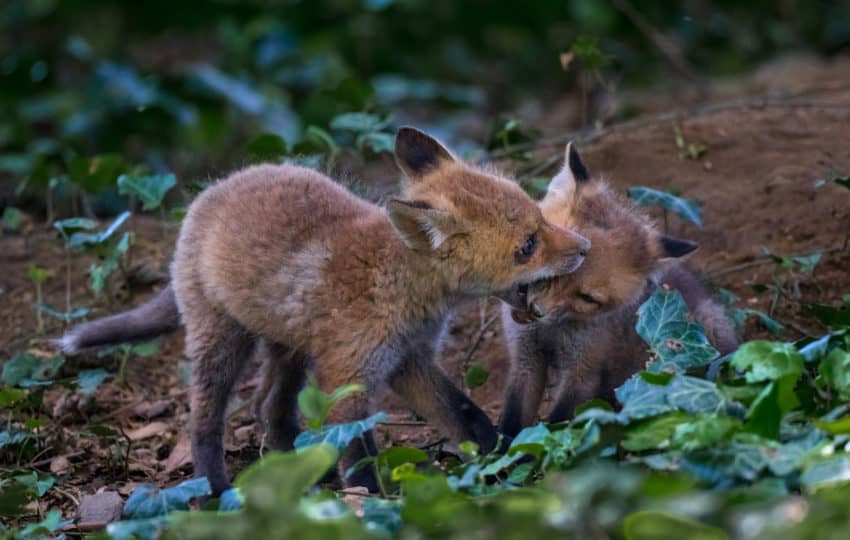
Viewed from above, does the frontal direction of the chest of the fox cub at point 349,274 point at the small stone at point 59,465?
no

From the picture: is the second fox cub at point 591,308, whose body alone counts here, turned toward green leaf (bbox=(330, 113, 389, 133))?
no

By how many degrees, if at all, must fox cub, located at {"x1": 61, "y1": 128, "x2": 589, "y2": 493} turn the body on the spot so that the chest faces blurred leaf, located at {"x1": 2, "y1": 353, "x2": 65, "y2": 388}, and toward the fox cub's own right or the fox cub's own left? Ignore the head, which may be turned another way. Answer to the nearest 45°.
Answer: approximately 135° to the fox cub's own left

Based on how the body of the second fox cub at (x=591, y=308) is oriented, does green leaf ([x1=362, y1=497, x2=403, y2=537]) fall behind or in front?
in front

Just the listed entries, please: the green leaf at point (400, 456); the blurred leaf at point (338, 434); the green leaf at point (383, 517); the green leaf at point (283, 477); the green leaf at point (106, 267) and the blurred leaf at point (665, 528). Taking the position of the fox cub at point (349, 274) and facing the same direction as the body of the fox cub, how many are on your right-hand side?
5

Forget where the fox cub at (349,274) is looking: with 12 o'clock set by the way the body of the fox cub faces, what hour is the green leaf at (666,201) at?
The green leaf is roughly at 11 o'clock from the fox cub.

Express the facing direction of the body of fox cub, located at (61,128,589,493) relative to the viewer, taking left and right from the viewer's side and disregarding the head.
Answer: facing to the right of the viewer

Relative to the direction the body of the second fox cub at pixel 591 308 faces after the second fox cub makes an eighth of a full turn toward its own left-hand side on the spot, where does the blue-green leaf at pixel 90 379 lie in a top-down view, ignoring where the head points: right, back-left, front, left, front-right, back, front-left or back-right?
right

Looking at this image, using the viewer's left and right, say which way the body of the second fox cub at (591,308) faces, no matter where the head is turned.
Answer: facing the viewer and to the left of the viewer

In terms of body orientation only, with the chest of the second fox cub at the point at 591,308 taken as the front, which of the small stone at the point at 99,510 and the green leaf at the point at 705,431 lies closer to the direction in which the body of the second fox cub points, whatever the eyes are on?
the small stone

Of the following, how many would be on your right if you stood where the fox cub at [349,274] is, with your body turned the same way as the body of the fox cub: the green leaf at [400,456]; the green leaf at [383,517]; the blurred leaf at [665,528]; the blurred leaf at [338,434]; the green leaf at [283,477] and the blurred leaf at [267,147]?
5

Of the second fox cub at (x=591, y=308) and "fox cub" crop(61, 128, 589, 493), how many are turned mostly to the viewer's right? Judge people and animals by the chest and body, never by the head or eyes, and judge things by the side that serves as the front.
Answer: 1

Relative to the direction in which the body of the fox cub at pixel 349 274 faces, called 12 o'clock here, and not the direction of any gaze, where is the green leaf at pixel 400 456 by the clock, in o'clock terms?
The green leaf is roughly at 3 o'clock from the fox cub.

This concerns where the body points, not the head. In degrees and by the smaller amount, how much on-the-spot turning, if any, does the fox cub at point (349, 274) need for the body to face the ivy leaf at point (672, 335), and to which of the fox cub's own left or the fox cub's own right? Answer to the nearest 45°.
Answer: approximately 45° to the fox cub's own right

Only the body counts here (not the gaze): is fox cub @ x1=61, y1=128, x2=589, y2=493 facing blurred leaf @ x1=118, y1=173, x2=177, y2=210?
no

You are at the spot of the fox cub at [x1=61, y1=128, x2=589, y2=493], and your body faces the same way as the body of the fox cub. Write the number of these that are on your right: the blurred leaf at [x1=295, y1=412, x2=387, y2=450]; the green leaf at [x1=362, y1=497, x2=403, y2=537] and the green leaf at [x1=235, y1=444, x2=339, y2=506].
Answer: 3

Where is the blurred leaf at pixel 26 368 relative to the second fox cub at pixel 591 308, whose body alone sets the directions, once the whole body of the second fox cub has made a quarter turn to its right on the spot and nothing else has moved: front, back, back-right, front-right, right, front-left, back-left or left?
front-left

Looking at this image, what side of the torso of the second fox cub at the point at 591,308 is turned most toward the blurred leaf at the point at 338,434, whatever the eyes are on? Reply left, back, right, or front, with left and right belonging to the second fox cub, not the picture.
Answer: front

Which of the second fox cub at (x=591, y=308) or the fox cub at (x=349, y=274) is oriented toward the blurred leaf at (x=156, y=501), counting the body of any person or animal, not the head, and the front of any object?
the second fox cub

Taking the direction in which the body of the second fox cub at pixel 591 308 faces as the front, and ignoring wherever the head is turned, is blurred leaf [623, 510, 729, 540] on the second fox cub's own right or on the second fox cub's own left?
on the second fox cub's own left
